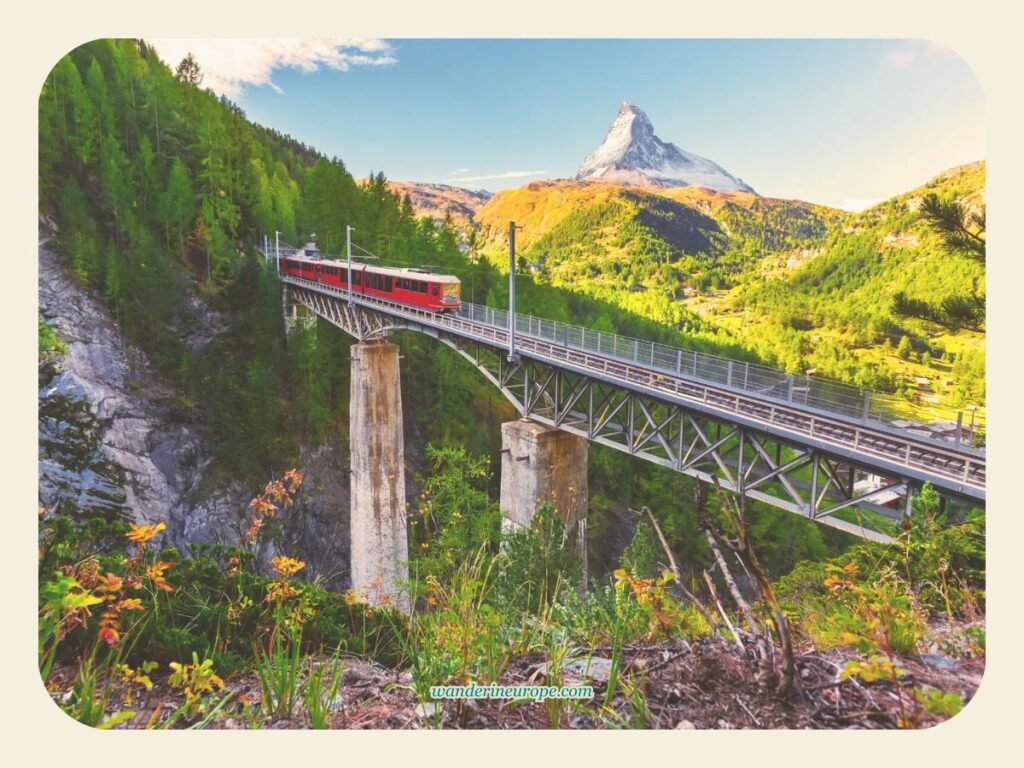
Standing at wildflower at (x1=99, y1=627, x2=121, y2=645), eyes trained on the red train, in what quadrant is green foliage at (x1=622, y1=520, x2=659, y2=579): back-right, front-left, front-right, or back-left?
front-right

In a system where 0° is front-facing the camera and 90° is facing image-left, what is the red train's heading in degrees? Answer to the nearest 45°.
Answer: approximately 315°

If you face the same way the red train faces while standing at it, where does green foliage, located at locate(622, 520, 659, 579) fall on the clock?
The green foliage is roughly at 1 o'clock from the red train.

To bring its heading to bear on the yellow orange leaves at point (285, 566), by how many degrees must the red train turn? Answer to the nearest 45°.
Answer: approximately 45° to its right

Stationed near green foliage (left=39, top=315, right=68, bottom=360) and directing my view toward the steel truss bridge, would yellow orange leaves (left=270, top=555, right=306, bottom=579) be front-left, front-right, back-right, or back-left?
front-right

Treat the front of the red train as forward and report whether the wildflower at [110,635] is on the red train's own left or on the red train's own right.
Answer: on the red train's own right

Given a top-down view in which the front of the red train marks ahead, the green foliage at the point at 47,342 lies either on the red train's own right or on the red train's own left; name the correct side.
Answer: on the red train's own right
